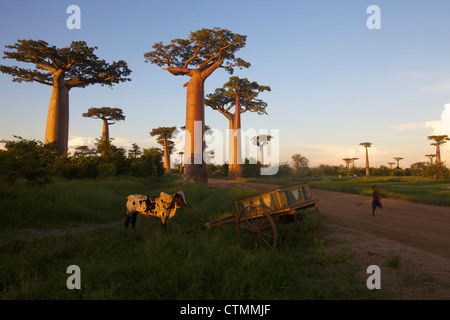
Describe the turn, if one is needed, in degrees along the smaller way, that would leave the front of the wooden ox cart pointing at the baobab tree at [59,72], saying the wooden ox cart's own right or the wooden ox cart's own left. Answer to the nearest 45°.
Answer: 0° — it already faces it

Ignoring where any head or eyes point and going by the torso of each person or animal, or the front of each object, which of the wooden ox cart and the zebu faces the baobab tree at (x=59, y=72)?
the wooden ox cart

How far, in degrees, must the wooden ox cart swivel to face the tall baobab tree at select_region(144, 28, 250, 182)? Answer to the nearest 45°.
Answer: approximately 45° to its right

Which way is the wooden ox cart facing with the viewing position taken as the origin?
facing away from the viewer and to the left of the viewer

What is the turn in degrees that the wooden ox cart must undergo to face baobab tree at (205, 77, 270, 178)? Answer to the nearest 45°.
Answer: approximately 45° to its right

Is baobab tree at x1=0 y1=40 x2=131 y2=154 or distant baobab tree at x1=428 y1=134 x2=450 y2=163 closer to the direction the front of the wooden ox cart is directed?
the baobab tree

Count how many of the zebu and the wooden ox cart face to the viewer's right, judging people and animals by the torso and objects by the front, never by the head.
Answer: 1

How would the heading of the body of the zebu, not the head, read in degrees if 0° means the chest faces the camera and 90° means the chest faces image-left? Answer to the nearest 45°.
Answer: approximately 270°
